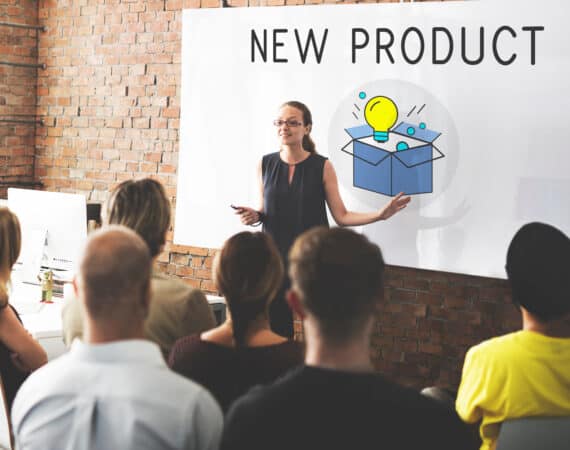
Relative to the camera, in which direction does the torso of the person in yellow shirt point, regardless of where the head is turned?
away from the camera

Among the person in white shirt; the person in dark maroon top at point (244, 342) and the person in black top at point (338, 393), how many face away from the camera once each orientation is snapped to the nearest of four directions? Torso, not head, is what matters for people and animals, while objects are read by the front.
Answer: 3

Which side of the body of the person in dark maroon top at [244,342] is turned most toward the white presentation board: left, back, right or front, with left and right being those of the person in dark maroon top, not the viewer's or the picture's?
front

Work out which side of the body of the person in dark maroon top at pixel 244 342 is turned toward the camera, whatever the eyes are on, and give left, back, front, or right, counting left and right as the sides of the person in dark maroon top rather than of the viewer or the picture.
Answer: back

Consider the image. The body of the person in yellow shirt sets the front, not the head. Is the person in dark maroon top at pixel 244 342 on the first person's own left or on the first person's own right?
on the first person's own left

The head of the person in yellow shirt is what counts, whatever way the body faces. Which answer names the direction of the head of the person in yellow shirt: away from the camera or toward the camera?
away from the camera

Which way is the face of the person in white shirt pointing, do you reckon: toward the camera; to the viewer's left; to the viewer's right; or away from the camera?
away from the camera

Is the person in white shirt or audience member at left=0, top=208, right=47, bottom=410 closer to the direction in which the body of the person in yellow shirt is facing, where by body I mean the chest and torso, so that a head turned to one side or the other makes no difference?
the audience member

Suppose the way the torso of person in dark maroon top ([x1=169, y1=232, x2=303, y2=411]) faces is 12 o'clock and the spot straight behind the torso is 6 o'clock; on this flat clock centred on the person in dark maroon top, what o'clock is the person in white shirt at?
The person in white shirt is roughly at 7 o'clock from the person in dark maroon top.

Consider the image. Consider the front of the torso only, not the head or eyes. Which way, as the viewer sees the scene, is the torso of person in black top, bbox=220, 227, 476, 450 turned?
away from the camera

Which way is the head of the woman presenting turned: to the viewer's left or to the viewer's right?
to the viewer's left

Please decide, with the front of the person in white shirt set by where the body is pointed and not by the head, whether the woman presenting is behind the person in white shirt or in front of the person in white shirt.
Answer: in front

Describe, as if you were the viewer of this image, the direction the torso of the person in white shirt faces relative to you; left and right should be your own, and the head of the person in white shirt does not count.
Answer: facing away from the viewer
